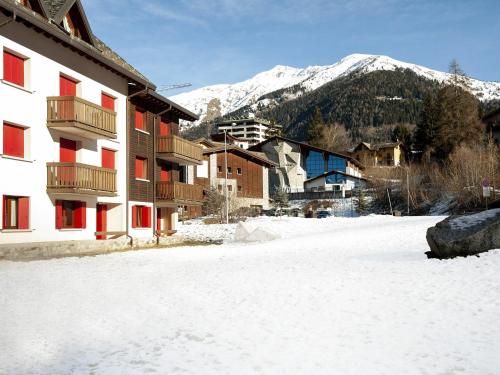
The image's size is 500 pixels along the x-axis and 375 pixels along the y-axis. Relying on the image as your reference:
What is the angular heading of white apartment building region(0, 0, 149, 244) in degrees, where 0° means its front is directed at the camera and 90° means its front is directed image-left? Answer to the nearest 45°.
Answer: approximately 315°

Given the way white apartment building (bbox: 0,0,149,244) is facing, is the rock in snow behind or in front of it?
in front
